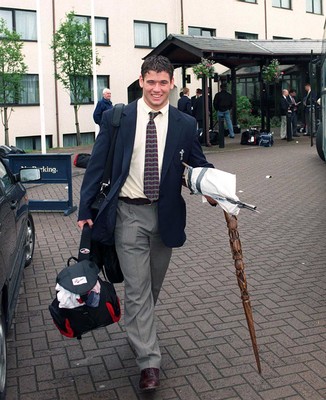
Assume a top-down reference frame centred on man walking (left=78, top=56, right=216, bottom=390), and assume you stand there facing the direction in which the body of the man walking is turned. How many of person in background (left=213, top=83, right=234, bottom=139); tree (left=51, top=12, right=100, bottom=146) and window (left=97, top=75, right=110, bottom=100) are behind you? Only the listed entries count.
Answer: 3

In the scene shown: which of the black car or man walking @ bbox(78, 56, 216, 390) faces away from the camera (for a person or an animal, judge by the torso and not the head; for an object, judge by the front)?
the black car

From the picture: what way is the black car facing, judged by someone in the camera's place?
facing away from the viewer

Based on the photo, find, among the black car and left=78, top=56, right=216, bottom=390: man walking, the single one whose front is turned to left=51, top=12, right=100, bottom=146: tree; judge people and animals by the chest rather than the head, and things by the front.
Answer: the black car

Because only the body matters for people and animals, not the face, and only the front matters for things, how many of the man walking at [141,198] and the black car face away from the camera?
1

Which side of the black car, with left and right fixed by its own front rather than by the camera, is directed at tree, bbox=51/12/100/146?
front

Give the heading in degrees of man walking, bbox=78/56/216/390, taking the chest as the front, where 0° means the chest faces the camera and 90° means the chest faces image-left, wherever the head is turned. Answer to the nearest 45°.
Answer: approximately 0°

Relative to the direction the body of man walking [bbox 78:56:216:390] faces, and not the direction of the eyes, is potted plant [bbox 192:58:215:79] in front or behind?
behind

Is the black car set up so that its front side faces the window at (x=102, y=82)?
yes

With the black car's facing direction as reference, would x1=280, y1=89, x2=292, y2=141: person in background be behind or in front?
in front

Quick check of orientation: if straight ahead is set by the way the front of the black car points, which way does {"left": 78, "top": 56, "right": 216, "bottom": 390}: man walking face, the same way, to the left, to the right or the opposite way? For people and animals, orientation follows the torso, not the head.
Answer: the opposite way
